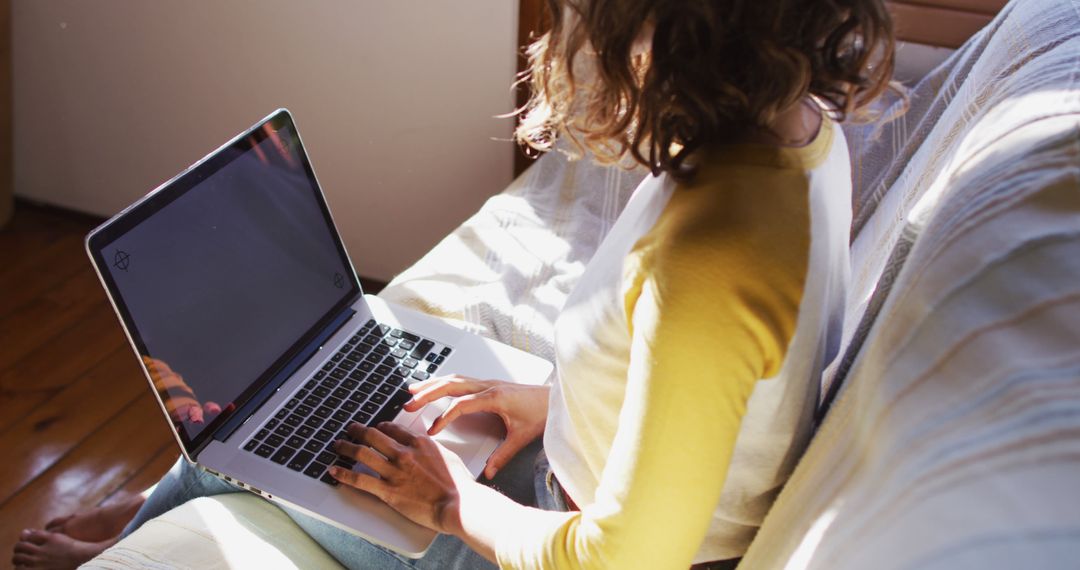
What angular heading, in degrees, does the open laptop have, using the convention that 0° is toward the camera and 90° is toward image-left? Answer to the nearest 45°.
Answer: approximately 315°

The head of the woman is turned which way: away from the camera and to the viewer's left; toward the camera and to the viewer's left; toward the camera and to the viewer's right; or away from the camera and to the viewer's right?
away from the camera and to the viewer's left
